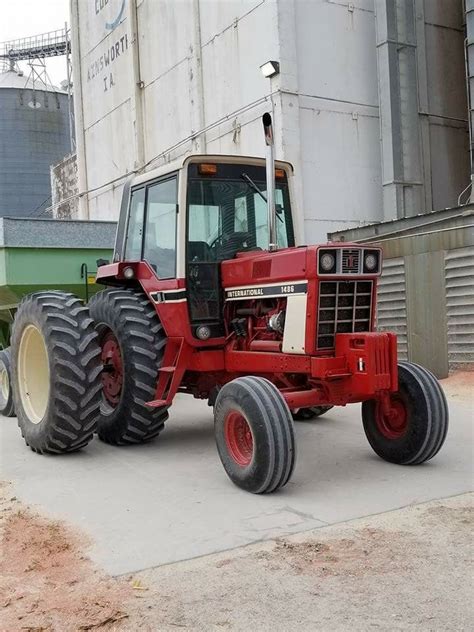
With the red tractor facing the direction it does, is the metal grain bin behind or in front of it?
behind

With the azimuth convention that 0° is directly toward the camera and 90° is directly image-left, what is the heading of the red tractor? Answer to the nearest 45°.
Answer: approximately 315°

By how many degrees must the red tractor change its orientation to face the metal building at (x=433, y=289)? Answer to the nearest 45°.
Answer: approximately 90° to its left
